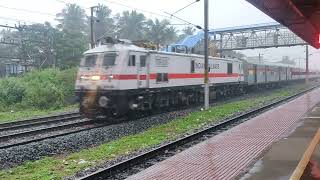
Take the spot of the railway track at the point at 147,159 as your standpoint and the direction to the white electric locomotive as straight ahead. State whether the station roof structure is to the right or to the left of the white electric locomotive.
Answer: right

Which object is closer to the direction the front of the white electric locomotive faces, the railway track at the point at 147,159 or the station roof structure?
the railway track

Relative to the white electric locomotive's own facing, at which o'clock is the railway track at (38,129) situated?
The railway track is roughly at 12 o'clock from the white electric locomotive.

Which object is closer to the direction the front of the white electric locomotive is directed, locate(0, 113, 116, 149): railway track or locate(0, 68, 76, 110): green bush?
the railway track

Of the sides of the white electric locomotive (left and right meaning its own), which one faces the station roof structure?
left

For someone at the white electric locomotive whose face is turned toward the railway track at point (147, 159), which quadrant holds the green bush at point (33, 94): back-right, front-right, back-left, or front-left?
back-right

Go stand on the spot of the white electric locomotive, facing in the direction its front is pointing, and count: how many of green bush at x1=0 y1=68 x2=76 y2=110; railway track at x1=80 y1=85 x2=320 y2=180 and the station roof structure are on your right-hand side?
1

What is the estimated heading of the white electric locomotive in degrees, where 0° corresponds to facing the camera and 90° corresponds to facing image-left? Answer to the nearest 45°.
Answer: approximately 45°

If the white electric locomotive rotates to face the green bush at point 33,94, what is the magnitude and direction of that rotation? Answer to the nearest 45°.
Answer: approximately 90° to its right

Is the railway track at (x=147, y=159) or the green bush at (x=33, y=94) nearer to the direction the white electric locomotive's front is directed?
the railway track

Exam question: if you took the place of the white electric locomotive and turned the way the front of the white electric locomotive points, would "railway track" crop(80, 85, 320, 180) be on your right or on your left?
on your left
